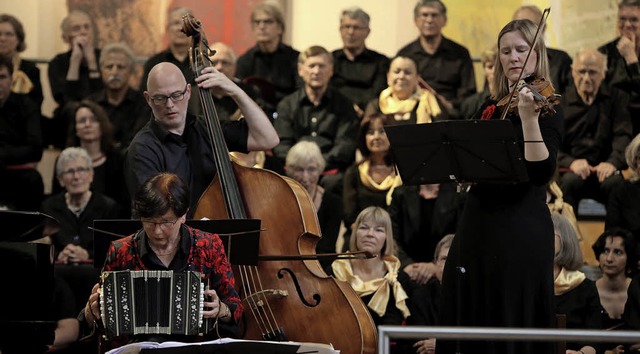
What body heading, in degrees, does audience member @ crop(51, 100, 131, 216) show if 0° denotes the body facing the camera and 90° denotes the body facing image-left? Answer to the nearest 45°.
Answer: approximately 0°

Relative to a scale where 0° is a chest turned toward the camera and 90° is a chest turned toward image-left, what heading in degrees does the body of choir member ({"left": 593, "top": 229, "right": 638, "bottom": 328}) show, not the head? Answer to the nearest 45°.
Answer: approximately 45°

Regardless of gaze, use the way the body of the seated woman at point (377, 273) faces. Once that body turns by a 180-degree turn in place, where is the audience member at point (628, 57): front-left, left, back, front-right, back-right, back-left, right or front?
front-right

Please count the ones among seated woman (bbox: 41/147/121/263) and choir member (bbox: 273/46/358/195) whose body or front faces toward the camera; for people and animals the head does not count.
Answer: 2

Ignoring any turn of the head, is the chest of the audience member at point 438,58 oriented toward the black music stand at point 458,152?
yes

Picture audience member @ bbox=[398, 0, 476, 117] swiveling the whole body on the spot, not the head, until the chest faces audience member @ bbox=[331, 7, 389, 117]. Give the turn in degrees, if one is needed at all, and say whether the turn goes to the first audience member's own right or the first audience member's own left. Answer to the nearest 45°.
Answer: approximately 90° to the first audience member's own right

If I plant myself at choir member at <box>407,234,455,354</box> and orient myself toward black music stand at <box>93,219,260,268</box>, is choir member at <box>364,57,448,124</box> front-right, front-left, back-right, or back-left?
back-right
